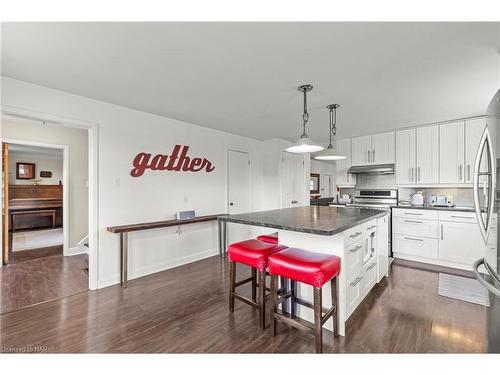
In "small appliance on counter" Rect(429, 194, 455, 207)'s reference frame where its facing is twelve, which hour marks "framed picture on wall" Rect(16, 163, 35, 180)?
The framed picture on wall is roughly at 2 o'clock from the small appliance on counter.

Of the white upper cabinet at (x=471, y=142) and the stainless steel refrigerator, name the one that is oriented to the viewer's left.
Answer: the stainless steel refrigerator

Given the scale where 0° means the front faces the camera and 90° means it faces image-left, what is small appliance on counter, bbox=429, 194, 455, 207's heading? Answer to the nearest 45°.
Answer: approximately 0°

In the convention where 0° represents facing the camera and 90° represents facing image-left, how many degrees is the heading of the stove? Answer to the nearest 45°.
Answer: approximately 0°

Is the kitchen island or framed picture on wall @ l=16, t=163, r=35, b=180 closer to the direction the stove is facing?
the kitchen island

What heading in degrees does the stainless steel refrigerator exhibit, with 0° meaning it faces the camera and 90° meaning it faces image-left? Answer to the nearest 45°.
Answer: approximately 90°
